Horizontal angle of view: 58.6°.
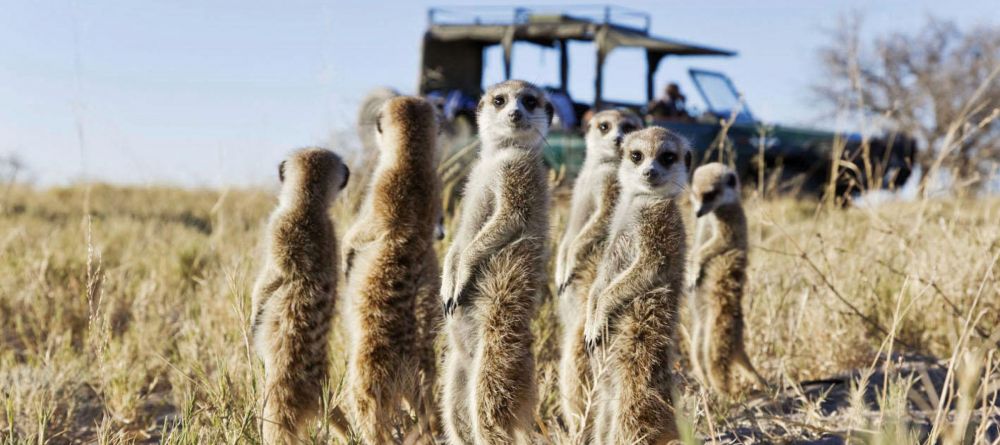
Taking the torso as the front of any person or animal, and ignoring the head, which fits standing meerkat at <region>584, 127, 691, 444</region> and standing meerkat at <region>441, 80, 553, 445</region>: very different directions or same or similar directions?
same or similar directions

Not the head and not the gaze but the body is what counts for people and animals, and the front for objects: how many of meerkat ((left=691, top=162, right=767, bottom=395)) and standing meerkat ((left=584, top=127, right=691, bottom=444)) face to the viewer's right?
0

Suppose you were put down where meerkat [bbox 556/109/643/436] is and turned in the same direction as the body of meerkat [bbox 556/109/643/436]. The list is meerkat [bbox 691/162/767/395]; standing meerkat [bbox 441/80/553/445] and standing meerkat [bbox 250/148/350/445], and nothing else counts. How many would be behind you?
1

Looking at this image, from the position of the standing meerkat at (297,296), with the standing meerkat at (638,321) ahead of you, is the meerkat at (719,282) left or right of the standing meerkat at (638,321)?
left

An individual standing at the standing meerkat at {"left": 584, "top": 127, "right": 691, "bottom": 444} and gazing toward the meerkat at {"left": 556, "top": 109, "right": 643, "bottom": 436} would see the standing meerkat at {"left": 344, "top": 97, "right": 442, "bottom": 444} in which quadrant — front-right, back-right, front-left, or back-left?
front-left

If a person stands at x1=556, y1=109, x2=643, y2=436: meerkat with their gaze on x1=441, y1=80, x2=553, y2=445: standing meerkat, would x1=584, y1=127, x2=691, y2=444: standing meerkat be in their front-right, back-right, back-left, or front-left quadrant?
front-left

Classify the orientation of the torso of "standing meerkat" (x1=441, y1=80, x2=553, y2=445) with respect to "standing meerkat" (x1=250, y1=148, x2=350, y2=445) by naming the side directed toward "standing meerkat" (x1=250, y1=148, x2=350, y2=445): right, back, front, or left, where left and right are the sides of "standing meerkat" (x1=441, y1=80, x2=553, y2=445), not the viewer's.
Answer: right

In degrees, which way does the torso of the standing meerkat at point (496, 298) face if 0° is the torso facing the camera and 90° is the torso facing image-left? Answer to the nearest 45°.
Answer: approximately 45°

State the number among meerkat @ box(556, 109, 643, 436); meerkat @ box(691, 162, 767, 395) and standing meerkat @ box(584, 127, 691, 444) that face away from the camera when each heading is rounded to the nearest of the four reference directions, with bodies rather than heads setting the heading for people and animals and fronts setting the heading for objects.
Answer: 0
